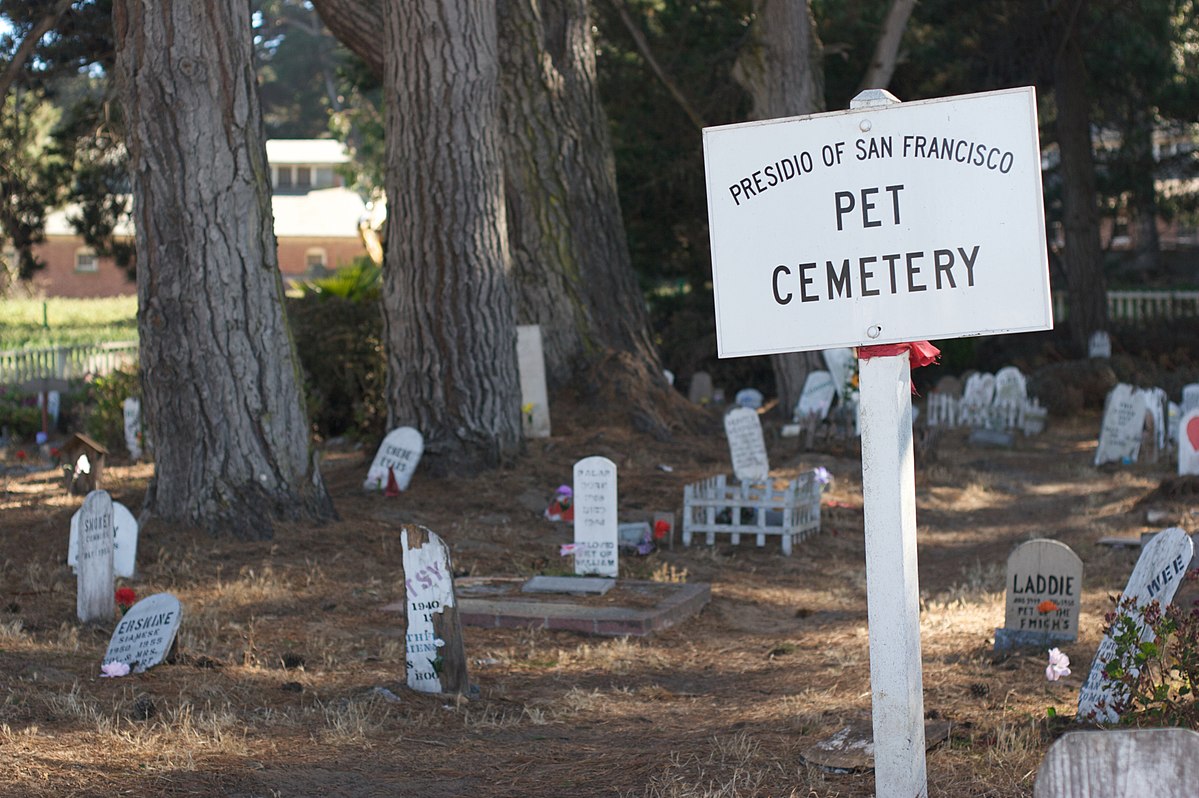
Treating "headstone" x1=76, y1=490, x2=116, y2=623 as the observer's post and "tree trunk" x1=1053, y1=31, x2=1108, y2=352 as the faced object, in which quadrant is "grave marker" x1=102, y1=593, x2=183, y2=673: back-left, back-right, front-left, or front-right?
back-right

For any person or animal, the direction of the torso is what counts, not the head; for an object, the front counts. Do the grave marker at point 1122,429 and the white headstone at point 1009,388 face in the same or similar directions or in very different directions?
same or similar directions

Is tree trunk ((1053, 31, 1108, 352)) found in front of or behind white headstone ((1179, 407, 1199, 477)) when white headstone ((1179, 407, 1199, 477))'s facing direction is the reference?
behind

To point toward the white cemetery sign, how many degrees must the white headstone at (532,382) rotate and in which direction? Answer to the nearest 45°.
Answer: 0° — it already faces it

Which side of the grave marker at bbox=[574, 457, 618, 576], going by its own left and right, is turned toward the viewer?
front

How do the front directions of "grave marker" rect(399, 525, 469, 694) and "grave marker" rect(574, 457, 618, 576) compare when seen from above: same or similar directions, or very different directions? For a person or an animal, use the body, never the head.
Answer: same or similar directions

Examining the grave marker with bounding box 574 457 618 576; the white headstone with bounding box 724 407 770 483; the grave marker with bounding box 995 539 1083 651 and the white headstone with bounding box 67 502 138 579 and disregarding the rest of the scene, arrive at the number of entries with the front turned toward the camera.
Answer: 4

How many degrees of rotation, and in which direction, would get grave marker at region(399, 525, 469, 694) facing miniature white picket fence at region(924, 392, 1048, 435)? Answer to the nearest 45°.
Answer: approximately 135° to its left

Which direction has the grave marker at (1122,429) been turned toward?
toward the camera

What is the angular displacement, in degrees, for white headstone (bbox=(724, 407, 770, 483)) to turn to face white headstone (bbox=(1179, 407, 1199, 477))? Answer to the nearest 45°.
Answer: approximately 90° to its left

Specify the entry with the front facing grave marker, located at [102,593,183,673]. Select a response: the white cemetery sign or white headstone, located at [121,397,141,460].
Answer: the white headstone

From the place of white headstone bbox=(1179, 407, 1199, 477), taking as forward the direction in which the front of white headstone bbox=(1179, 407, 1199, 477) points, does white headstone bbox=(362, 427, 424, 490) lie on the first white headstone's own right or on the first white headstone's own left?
on the first white headstone's own right

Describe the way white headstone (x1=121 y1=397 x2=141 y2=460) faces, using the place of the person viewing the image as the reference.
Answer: facing the viewer

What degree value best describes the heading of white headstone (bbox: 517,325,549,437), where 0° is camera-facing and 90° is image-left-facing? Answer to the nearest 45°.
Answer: approximately 0°

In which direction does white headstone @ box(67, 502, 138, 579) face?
toward the camera
